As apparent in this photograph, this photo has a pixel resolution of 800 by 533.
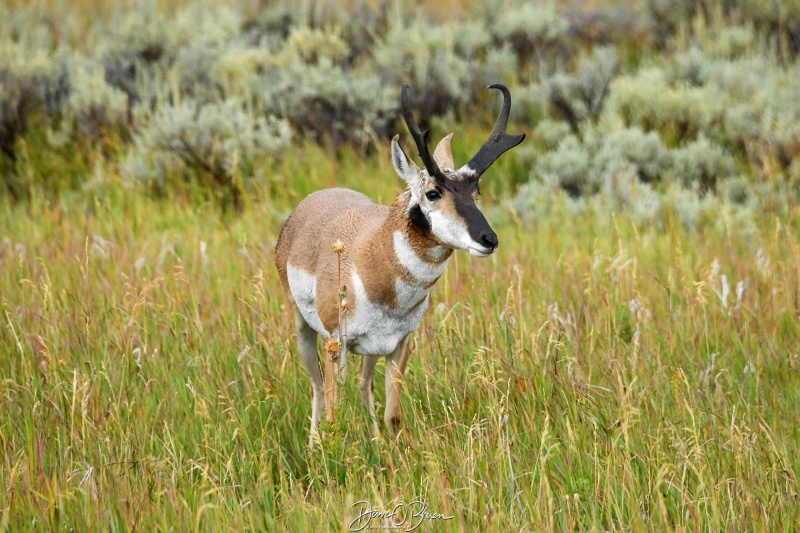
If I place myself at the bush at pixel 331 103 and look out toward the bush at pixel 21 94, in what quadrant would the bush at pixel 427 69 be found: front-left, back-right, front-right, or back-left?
back-right

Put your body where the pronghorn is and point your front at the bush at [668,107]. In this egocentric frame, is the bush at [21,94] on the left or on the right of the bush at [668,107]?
left

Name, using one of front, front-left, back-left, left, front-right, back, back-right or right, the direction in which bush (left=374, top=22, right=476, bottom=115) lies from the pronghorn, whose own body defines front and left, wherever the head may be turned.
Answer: back-left

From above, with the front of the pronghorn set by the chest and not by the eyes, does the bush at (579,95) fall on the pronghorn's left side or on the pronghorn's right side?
on the pronghorn's left side

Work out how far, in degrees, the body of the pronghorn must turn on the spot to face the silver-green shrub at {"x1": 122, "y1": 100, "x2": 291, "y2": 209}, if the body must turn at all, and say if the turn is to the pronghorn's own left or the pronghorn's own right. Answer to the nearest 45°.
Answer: approximately 135° to the pronghorn's own left

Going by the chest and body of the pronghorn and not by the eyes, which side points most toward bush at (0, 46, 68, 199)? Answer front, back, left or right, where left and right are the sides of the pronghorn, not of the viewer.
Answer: back

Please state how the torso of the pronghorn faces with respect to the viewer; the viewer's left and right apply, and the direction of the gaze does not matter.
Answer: facing the viewer and to the right of the viewer

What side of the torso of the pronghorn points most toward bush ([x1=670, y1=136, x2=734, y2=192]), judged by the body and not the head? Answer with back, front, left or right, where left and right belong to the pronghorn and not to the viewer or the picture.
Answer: left

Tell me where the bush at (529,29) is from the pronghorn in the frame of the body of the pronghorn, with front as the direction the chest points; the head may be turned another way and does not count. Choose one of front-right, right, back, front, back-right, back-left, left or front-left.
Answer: back-left

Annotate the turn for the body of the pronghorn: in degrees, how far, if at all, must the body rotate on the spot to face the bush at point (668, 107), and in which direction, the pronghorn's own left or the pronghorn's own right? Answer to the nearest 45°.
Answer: approximately 90° to the pronghorn's own left

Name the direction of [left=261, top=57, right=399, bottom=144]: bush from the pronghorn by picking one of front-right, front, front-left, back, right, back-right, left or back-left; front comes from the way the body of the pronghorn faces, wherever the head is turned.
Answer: back-left

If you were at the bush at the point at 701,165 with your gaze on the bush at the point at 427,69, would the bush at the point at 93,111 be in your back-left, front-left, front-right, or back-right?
front-left
